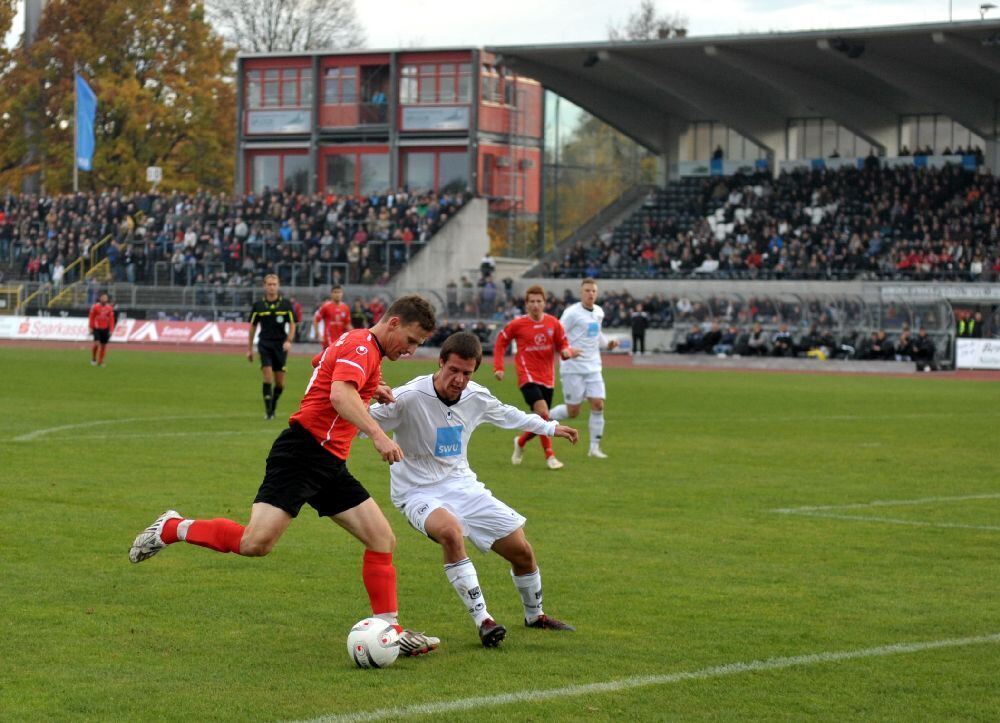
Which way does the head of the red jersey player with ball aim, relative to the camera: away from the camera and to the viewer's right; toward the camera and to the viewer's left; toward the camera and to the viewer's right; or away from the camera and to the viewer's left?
toward the camera and to the viewer's right

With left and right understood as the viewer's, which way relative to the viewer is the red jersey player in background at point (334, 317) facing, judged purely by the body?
facing the viewer

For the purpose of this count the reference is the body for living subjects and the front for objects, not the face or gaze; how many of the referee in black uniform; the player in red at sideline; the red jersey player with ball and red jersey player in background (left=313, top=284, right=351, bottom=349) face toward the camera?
3

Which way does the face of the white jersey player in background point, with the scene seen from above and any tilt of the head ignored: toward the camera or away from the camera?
toward the camera

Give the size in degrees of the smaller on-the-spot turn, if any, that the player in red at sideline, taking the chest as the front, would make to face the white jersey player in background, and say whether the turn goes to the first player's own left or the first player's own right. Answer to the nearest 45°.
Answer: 0° — they already face them

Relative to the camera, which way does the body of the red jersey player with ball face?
to the viewer's right

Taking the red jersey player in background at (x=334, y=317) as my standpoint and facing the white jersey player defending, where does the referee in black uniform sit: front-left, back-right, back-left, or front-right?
front-right

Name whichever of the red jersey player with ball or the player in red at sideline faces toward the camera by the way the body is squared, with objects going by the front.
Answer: the player in red at sideline

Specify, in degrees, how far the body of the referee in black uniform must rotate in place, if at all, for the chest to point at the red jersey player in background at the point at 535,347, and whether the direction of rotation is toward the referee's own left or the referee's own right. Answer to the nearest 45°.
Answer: approximately 45° to the referee's own left

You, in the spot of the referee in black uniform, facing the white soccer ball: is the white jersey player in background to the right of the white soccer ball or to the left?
left

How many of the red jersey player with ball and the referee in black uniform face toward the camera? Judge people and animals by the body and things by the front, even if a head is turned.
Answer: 1

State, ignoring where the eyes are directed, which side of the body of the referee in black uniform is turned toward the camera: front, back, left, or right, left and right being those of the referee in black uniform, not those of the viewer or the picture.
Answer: front

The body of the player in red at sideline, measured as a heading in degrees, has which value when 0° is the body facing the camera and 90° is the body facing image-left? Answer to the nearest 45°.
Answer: approximately 0°

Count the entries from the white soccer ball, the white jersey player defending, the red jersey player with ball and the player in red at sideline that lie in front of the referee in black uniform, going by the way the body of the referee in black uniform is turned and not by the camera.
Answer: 3

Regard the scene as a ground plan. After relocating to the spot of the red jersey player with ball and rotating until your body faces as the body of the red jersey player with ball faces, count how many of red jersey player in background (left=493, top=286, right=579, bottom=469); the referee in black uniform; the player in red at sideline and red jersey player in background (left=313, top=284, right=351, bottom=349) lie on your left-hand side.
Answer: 4

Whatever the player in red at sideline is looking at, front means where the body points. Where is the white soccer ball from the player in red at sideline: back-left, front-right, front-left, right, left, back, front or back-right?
front

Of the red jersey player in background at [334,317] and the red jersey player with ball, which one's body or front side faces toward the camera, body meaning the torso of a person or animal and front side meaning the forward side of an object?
the red jersey player in background
